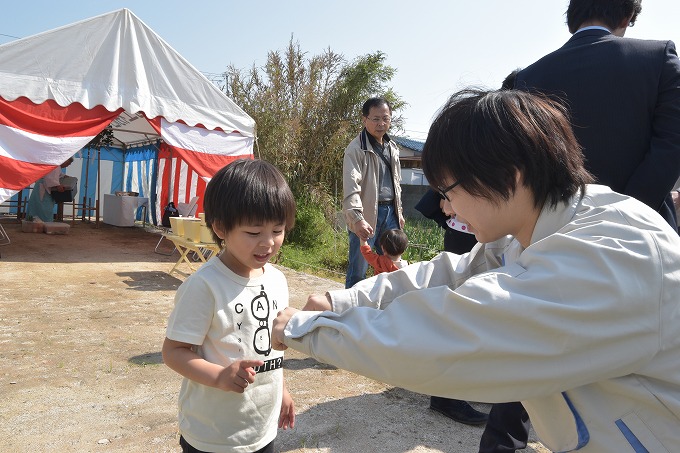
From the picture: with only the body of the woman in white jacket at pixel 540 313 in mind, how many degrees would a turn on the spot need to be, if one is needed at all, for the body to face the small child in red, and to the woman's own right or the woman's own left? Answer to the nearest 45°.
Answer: approximately 90° to the woman's own right

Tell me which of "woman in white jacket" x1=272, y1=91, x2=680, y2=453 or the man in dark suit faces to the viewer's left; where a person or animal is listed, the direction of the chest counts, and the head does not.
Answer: the woman in white jacket

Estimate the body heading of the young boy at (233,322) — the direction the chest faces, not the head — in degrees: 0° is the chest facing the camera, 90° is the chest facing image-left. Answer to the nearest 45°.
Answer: approximately 315°

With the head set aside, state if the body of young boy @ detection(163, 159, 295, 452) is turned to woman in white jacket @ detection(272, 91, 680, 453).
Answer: yes

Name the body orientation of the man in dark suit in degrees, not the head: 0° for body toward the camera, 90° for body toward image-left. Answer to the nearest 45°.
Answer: approximately 225°

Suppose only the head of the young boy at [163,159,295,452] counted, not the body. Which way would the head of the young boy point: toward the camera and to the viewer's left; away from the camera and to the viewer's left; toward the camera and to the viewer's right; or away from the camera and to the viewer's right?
toward the camera and to the viewer's right

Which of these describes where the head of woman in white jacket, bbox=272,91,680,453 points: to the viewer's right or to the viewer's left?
to the viewer's left

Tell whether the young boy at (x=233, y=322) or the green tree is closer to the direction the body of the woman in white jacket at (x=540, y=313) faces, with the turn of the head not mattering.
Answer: the young boy

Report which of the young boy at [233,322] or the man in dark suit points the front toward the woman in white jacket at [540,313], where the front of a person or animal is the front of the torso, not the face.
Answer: the young boy

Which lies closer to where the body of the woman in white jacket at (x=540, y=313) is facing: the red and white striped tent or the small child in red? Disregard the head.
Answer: the red and white striped tent

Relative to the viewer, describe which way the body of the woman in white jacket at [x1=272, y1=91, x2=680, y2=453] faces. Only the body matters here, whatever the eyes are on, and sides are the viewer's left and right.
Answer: facing to the left of the viewer
